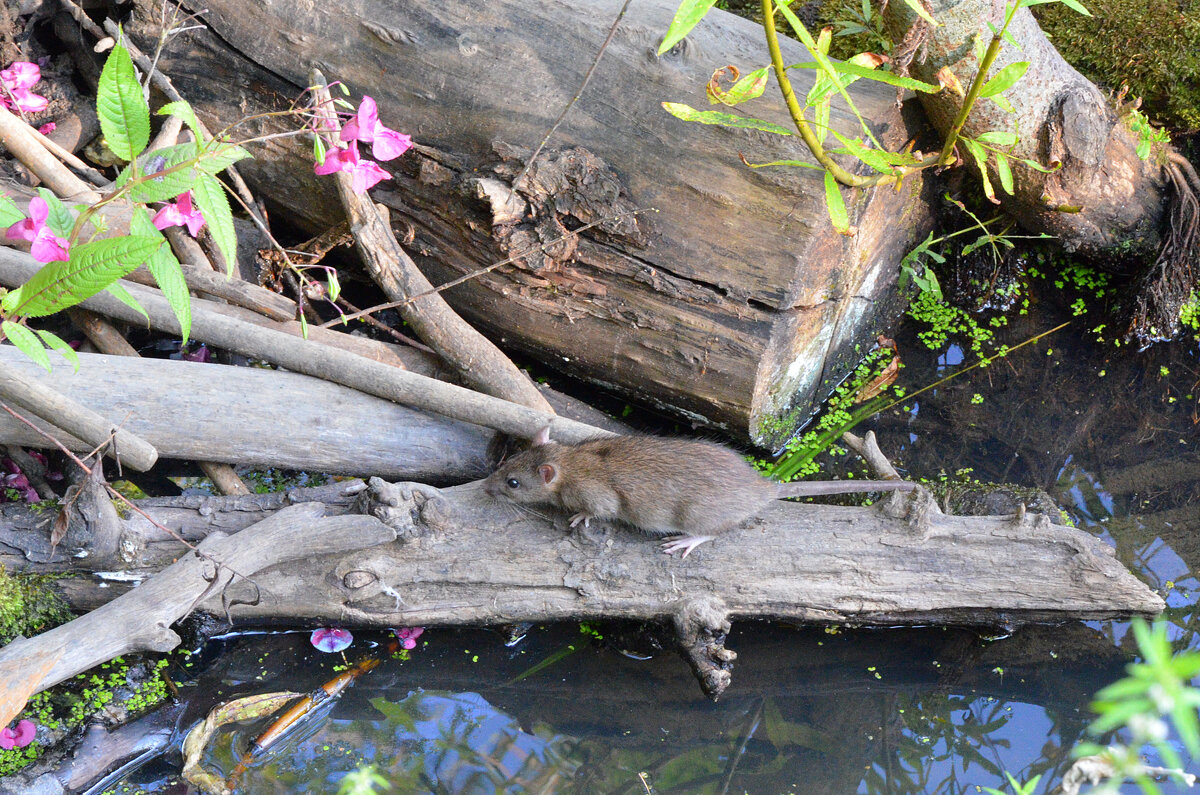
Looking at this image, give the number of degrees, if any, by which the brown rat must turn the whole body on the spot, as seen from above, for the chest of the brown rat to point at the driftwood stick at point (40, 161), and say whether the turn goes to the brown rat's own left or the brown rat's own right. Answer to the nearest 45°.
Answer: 0° — it already faces it

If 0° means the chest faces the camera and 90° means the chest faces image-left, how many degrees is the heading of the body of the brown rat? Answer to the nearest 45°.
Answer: approximately 90°

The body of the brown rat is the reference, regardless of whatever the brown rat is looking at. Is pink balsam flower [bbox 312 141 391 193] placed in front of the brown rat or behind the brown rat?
in front

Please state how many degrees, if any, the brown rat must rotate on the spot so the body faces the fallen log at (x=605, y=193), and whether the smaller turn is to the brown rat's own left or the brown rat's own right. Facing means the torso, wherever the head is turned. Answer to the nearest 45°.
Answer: approximately 45° to the brown rat's own right

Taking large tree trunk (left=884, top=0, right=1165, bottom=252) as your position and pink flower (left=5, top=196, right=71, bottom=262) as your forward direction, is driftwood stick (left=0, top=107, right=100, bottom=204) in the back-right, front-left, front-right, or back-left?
front-right

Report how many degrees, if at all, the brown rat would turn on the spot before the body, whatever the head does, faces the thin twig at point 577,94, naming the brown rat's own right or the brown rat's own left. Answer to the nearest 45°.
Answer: approximately 45° to the brown rat's own right
